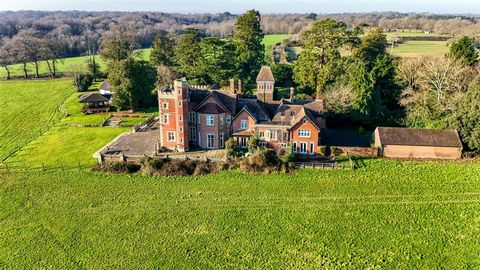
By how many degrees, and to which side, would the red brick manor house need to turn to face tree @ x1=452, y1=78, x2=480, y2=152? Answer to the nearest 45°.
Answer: approximately 90° to its left

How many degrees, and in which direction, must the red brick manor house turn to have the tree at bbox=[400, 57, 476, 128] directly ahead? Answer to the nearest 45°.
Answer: approximately 90° to its left

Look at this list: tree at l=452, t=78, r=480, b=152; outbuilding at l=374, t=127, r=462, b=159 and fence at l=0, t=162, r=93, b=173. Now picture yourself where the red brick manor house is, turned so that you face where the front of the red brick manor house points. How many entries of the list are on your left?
2

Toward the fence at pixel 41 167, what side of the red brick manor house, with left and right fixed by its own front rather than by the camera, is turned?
right

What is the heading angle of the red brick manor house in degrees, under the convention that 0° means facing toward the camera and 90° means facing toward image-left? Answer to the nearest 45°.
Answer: approximately 0°

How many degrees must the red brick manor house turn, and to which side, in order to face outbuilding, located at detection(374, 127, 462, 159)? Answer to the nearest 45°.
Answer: approximately 90° to its left
